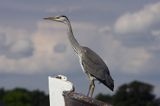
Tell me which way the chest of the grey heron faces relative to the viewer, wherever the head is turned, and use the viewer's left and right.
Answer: facing to the left of the viewer
